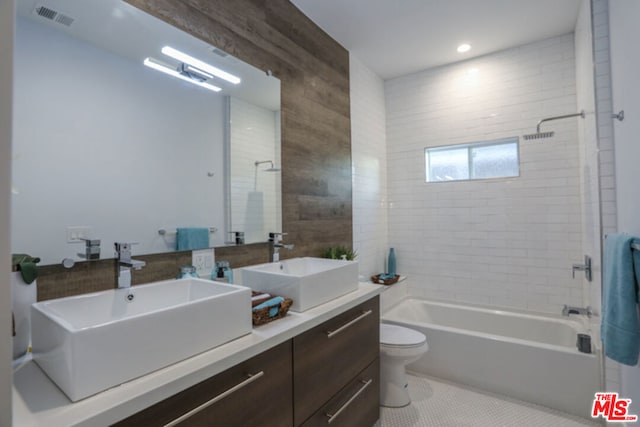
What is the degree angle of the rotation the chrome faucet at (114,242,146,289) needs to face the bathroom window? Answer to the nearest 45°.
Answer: approximately 45° to its left

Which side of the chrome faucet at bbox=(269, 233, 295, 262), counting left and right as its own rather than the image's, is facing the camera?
right

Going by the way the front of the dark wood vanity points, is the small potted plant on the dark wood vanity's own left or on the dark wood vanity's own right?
on the dark wood vanity's own left

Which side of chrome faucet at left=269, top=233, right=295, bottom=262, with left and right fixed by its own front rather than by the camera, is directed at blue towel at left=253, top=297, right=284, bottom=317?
right
